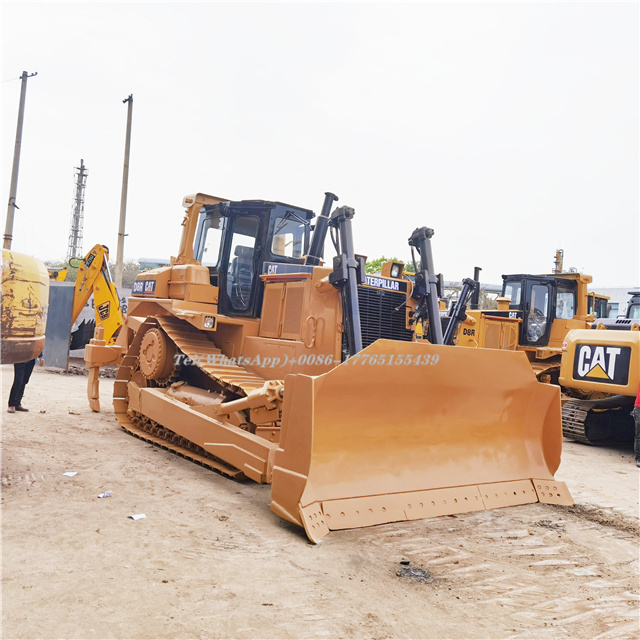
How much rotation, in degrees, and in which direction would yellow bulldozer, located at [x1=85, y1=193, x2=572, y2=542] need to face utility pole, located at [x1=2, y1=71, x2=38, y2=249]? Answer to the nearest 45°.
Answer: approximately 180°

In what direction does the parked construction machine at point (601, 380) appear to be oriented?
away from the camera

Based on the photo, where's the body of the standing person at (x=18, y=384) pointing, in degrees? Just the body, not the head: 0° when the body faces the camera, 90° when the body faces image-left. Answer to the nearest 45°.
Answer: approximately 270°

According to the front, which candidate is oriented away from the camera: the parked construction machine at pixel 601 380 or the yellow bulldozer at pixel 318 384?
the parked construction machine

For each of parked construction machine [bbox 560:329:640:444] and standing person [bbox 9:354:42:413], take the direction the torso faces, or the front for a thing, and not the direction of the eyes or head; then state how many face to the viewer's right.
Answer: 1

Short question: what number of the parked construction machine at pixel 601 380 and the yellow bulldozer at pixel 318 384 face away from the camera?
1

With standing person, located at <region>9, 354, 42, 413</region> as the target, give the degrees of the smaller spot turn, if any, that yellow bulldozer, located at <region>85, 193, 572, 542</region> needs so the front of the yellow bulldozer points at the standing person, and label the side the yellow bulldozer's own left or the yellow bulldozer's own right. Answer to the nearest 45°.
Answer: approximately 180°

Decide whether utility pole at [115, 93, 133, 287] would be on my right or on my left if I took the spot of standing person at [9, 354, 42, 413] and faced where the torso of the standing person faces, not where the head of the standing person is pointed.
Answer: on my left

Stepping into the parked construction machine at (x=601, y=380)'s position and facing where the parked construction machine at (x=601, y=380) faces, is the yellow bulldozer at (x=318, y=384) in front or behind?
behind
